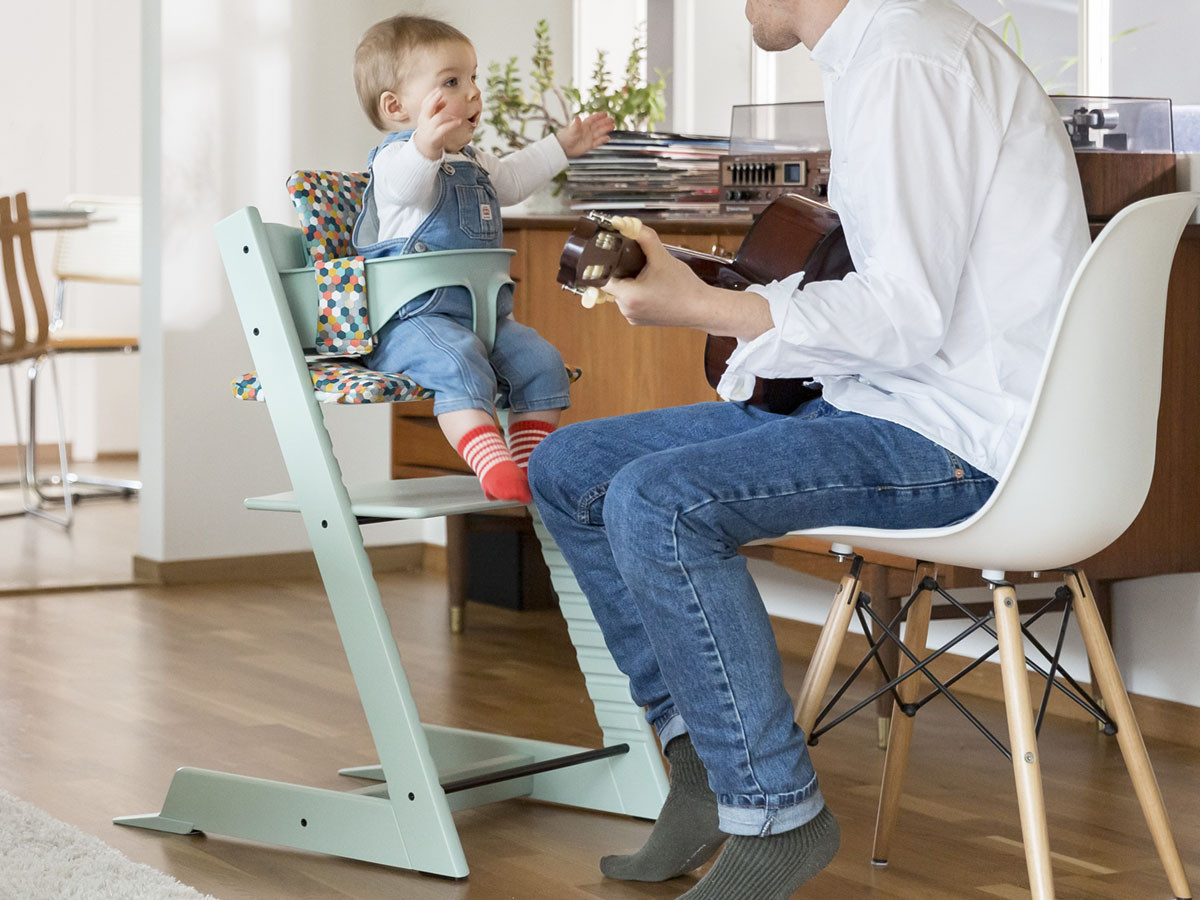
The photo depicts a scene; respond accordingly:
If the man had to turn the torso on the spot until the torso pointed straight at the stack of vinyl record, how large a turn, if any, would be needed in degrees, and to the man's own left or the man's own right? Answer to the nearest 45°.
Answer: approximately 90° to the man's own right

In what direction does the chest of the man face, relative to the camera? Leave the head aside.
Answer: to the viewer's left

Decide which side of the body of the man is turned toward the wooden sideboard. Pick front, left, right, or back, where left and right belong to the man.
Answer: right

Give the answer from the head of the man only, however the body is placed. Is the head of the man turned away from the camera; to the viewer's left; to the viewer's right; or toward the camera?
to the viewer's left

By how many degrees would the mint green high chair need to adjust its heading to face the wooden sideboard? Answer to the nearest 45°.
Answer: approximately 135° to its left

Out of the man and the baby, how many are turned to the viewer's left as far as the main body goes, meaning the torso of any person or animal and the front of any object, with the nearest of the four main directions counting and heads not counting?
1

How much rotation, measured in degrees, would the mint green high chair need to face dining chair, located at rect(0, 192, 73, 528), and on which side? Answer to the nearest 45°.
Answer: approximately 135° to its left

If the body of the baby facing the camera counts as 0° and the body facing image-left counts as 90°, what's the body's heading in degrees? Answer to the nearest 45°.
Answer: approximately 315°

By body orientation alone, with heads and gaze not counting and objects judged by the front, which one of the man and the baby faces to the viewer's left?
the man
